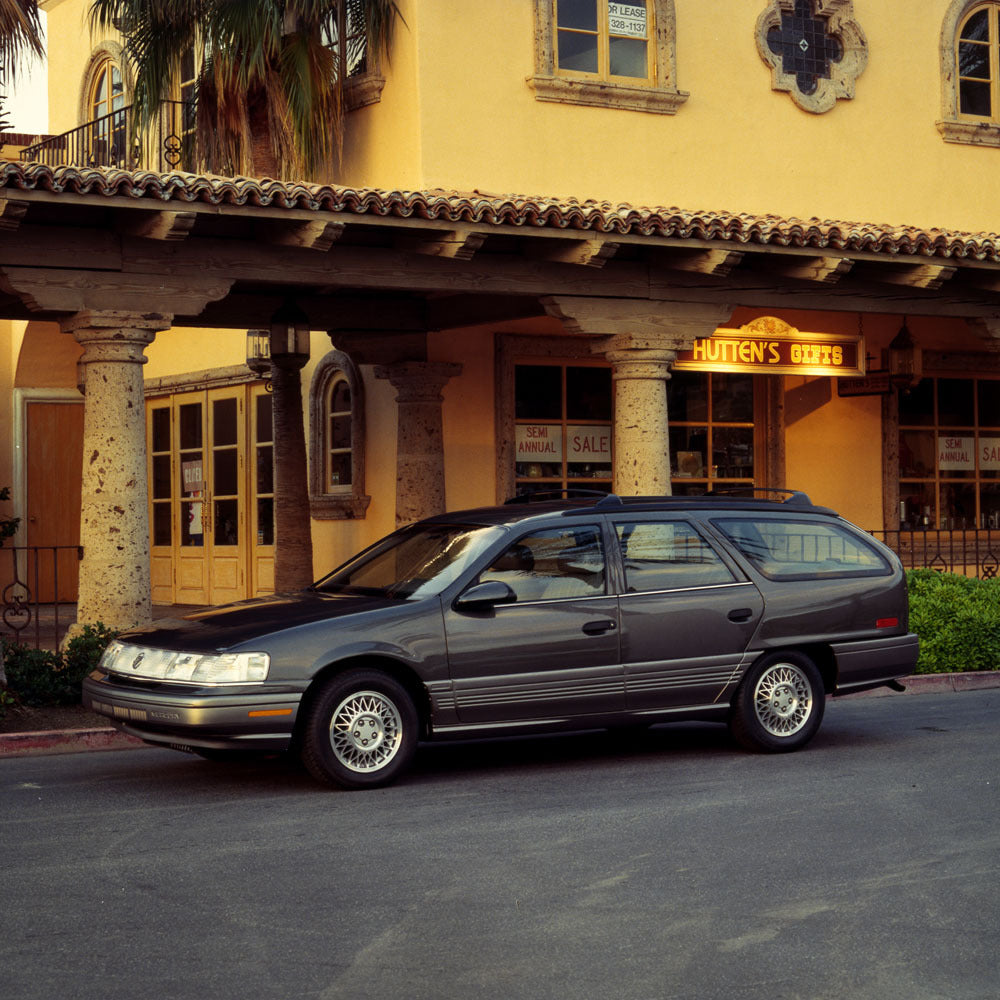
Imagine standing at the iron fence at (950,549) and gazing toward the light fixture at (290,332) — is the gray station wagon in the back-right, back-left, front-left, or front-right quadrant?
front-left

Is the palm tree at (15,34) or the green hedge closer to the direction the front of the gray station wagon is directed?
the palm tree

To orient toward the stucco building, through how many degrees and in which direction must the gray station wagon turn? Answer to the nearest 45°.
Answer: approximately 135° to its right

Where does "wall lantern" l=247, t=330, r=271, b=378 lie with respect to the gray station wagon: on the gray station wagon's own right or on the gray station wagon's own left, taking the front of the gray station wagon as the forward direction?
on the gray station wagon's own right

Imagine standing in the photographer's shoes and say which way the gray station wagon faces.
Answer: facing the viewer and to the left of the viewer

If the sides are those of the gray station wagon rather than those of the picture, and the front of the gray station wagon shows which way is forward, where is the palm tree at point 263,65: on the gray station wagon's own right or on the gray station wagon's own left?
on the gray station wagon's own right

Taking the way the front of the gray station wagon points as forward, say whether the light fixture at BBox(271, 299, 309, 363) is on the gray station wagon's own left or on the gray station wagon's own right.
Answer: on the gray station wagon's own right

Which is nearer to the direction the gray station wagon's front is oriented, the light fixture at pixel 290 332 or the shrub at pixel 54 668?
the shrub
